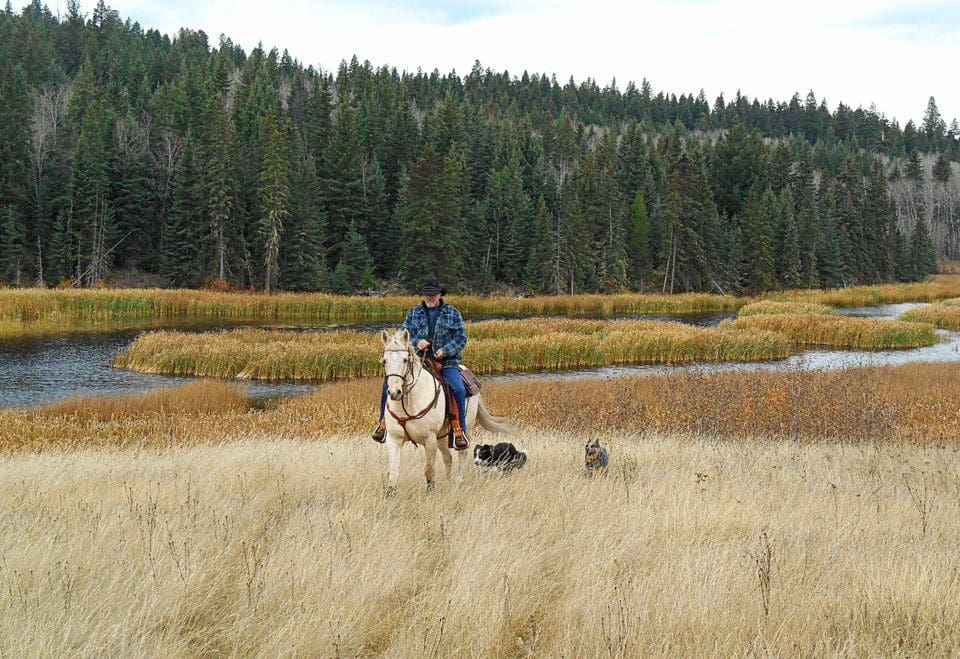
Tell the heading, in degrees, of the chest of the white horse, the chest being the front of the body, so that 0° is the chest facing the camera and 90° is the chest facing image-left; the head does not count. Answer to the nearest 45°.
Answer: approximately 45°
